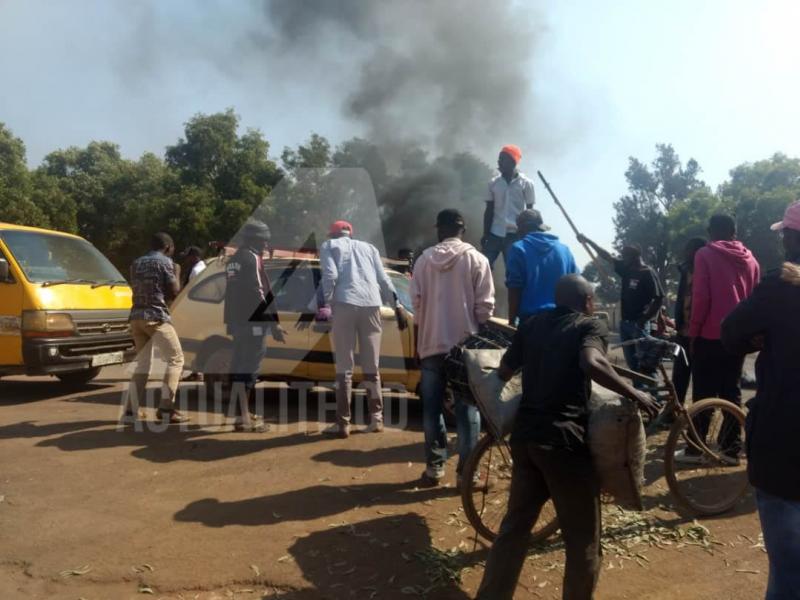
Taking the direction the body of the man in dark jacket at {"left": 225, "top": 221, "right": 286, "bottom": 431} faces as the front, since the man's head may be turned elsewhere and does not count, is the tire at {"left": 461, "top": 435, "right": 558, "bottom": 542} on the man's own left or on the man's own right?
on the man's own right

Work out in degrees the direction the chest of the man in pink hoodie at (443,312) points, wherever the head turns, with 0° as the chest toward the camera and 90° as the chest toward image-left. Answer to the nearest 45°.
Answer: approximately 180°

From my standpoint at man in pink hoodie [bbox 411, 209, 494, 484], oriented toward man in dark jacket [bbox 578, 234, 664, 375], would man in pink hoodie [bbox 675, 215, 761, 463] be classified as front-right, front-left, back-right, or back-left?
front-right

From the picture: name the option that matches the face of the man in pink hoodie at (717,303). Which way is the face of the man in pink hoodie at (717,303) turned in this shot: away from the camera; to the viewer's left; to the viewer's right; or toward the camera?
away from the camera

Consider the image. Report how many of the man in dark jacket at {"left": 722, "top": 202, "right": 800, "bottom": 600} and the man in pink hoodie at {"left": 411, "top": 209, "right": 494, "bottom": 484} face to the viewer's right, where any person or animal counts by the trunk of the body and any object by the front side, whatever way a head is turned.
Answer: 0

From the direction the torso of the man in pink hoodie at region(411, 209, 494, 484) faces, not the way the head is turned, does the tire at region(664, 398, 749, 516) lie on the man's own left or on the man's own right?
on the man's own right

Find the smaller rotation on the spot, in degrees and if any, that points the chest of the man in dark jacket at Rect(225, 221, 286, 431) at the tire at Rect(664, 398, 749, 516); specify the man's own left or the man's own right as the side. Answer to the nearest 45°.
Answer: approximately 45° to the man's own right

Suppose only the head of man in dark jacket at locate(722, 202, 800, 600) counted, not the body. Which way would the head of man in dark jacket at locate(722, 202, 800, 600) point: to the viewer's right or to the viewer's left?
to the viewer's left
